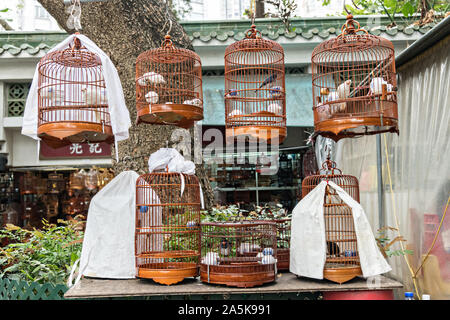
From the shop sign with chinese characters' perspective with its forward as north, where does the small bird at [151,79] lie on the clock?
The small bird is roughly at 12 o'clock from the shop sign with chinese characters.

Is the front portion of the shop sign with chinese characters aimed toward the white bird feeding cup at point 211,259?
yes

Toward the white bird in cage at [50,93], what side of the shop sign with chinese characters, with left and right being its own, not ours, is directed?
front

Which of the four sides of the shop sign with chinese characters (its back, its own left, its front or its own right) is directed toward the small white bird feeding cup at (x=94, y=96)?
front

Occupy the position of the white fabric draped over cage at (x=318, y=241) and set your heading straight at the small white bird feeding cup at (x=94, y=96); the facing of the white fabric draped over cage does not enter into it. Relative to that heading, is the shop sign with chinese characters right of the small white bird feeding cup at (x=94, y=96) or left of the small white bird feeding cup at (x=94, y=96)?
right

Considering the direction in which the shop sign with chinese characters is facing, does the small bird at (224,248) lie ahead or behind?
ahead

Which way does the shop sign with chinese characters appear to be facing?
toward the camera

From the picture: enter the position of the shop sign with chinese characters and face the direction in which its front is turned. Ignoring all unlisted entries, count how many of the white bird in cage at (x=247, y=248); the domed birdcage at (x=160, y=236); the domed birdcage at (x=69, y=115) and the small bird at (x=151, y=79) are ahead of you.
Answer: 4

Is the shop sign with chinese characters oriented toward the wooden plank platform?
yes

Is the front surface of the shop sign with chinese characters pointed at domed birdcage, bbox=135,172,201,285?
yes

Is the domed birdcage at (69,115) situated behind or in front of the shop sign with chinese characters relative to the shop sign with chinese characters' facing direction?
in front

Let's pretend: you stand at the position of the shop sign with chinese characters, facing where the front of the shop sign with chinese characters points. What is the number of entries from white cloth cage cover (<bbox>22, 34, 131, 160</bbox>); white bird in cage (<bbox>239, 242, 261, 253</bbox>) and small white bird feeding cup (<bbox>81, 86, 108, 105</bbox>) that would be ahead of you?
3

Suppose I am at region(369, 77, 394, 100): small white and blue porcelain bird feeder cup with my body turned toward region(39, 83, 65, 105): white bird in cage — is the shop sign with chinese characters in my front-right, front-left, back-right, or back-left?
front-right
